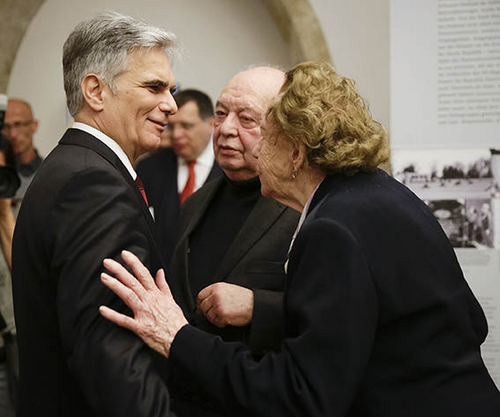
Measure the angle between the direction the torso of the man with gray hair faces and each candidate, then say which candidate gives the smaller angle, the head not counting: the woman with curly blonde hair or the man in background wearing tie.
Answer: the woman with curly blonde hair

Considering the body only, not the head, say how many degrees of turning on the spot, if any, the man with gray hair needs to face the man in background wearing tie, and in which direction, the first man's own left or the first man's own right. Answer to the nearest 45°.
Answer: approximately 90° to the first man's own left

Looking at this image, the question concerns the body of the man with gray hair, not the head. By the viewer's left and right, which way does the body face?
facing to the right of the viewer

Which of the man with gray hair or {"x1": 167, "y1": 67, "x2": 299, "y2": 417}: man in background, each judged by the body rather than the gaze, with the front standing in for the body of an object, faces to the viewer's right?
the man with gray hair

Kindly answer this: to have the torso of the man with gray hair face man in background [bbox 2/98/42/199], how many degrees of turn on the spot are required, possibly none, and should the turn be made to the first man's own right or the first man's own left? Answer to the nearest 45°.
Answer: approximately 90° to the first man's own left

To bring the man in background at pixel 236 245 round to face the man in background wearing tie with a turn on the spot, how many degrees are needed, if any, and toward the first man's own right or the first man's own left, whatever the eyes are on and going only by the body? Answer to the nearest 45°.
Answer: approximately 135° to the first man's own right

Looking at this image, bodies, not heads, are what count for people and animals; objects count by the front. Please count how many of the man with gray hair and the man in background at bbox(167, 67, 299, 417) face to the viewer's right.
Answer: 1

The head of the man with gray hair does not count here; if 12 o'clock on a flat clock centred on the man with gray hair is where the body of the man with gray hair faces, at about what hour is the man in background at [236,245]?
The man in background is roughly at 10 o'clock from the man with gray hair.

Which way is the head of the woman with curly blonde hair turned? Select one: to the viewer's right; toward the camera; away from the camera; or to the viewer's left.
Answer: to the viewer's left

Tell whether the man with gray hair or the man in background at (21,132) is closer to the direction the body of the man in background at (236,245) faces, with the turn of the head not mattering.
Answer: the man with gray hair
